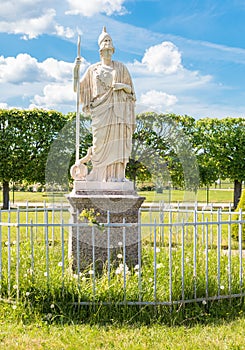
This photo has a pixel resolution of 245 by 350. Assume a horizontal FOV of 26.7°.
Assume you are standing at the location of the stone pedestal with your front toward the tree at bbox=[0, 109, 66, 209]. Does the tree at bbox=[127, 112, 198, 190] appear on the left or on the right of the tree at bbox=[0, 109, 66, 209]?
right

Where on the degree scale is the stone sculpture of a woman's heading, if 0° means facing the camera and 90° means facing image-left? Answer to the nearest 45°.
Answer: approximately 0°

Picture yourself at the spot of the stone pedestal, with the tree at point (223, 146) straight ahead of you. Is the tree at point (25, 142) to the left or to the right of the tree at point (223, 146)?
left

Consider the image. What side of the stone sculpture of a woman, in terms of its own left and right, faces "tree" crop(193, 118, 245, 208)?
back

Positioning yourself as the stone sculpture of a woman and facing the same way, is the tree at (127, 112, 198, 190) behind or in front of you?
behind
